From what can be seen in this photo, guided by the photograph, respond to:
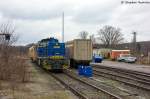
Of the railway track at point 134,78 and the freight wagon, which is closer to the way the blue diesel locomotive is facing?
the railway track

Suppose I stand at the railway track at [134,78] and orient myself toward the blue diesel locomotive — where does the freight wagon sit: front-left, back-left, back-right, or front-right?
front-right

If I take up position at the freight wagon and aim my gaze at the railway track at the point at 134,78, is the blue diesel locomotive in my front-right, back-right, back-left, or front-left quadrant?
front-right

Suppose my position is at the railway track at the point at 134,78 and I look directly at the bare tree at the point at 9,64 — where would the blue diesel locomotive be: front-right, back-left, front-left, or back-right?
front-right

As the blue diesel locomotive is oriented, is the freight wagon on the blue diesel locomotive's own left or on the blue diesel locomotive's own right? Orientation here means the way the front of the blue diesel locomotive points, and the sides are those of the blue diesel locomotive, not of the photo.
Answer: on the blue diesel locomotive's own left

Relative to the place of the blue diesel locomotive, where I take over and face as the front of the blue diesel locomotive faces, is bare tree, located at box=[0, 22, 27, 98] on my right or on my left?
on my right
